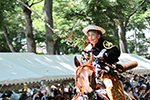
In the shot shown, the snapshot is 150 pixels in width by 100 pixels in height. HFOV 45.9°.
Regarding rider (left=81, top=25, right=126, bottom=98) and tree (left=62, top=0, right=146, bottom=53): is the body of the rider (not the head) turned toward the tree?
no

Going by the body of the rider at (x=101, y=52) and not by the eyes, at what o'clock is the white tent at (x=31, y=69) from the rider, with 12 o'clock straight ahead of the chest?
The white tent is roughly at 3 o'clock from the rider.

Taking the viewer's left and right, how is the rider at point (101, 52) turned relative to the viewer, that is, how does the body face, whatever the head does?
facing the viewer and to the left of the viewer

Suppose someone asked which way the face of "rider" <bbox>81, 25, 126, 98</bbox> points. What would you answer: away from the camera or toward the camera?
toward the camera

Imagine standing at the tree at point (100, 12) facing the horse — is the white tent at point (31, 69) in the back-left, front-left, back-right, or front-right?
front-right

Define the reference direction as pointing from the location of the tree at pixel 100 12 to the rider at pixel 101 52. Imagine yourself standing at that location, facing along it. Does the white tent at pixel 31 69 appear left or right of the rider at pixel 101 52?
right
